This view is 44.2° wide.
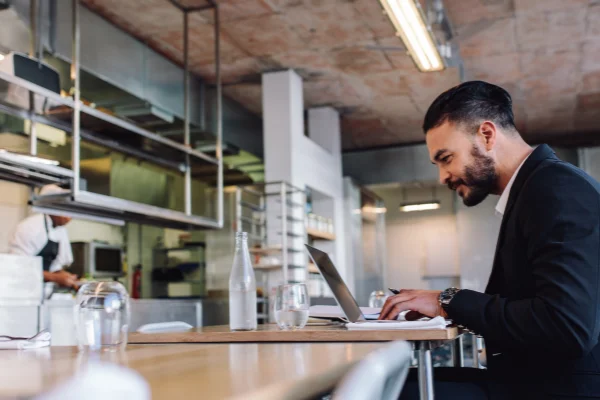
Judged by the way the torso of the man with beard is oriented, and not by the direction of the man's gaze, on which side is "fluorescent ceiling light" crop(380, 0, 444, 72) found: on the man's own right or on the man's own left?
on the man's own right

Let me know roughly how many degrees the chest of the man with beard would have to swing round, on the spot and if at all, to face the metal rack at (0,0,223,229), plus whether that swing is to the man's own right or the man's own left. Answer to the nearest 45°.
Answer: approximately 45° to the man's own right

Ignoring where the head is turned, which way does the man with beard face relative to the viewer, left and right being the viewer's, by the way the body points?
facing to the left of the viewer

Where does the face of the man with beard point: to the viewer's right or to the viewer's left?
to the viewer's left

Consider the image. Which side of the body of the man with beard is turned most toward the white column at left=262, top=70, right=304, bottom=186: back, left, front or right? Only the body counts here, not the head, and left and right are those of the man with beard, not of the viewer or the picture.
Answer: right

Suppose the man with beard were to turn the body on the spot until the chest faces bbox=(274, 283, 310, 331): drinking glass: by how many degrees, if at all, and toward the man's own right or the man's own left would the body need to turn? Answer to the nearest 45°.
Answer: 0° — they already face it

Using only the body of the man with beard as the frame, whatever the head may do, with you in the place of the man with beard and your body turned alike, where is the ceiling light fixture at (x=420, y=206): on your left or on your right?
on your right

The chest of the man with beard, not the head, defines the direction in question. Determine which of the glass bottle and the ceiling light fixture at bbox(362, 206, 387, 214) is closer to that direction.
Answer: the glass bottle

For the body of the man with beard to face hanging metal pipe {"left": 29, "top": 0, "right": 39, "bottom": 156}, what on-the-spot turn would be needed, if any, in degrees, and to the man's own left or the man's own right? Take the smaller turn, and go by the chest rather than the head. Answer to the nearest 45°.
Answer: approximately 45° to the man's own right
